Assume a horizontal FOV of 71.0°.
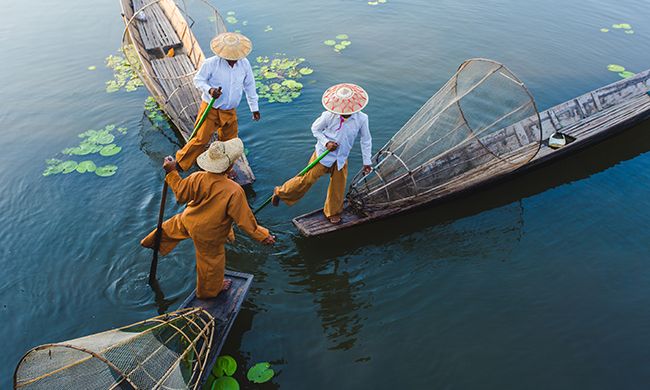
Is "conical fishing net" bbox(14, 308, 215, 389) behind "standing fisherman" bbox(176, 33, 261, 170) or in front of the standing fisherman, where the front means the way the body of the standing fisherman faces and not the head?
in front

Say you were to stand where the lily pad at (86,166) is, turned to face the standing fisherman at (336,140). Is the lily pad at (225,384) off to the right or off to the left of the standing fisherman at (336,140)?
right

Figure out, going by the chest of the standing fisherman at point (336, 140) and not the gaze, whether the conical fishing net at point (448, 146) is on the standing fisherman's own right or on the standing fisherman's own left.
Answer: on the standing fisherman's own left

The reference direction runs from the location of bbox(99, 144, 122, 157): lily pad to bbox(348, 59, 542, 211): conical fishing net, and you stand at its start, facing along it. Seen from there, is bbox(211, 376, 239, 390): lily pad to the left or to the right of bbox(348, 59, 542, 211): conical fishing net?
right

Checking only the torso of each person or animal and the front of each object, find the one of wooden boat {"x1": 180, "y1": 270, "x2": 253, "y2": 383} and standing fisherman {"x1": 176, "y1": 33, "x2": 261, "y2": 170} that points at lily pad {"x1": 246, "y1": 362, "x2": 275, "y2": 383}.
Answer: the standing fisherman

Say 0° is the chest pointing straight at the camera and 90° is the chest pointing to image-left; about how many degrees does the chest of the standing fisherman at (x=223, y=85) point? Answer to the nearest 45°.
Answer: approximately 0°

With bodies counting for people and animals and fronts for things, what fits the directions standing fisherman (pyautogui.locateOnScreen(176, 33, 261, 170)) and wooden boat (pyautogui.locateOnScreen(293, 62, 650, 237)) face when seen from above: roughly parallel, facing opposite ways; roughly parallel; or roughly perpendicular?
roughly perpendicular

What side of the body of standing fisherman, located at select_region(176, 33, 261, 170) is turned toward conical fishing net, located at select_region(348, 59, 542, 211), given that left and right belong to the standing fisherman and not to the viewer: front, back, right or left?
left
